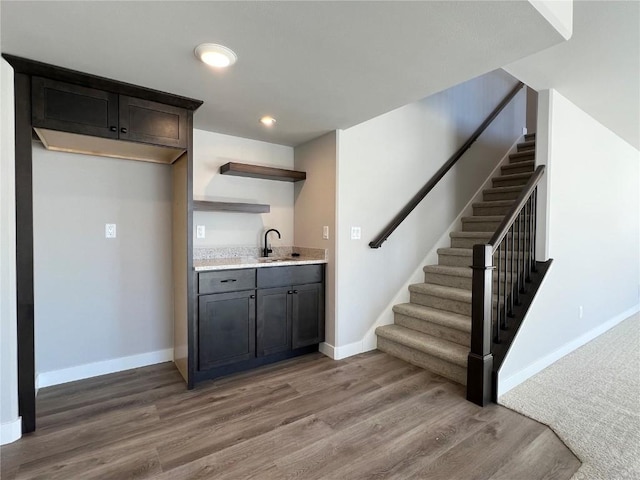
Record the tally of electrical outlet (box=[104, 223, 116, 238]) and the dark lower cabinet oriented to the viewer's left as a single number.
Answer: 0

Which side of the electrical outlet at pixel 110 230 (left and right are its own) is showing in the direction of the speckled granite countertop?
left

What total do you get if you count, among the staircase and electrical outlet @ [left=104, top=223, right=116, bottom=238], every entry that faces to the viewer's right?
0

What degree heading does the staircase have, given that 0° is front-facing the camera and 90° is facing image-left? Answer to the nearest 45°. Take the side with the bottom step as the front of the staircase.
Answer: approximately 45°

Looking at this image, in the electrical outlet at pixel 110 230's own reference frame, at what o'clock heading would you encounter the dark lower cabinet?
The dark lower cabinet is roughly at 10 o'clock from the electrical outlet.

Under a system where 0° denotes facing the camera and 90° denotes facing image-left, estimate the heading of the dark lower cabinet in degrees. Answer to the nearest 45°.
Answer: approximately 315°

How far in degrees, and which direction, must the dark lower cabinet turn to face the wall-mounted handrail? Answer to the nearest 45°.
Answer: approximately 45° to its left

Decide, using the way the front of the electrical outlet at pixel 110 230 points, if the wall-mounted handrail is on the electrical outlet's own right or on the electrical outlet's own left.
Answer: on the electrical outlet's own left

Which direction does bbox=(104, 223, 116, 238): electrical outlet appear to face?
toward the camera
